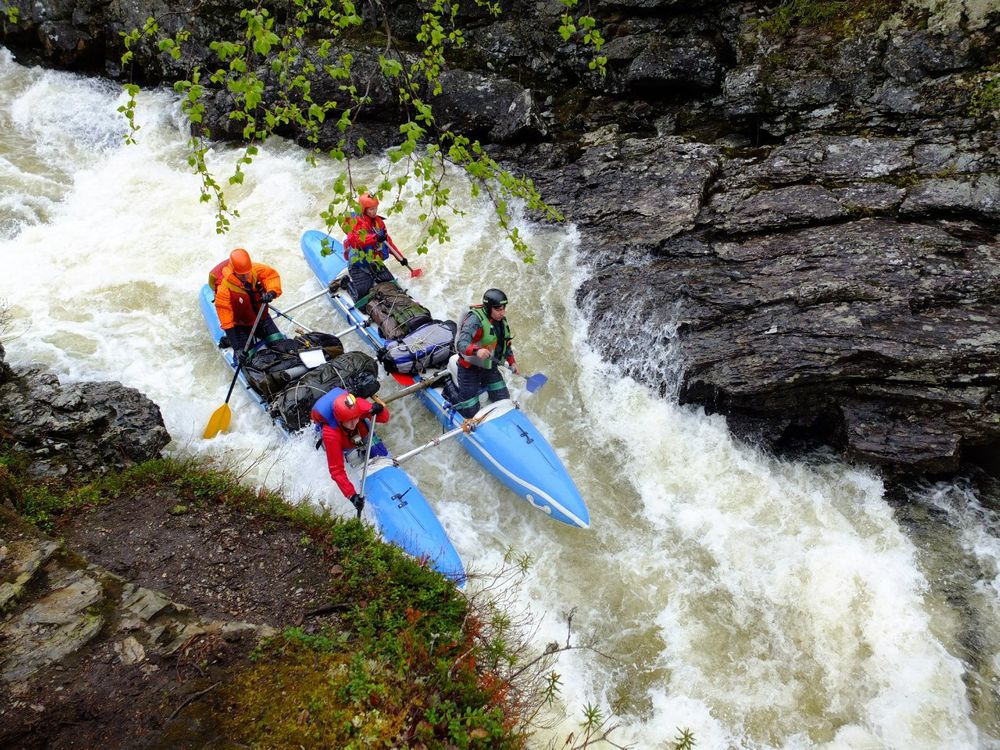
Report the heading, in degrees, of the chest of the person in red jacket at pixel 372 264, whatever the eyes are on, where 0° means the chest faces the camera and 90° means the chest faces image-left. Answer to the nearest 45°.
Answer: approximately 315°

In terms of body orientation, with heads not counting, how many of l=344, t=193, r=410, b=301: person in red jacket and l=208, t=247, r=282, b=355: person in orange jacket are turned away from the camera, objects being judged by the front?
0

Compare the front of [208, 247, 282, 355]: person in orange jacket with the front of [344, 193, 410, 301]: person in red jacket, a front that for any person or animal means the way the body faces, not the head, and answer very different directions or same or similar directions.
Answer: same or similar directions

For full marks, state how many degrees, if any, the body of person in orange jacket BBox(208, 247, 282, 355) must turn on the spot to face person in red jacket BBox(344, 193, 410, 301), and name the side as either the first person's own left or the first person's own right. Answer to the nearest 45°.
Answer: approximately 90° to the first person's own left

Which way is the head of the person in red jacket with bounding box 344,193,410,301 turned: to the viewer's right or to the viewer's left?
to the viewer's right

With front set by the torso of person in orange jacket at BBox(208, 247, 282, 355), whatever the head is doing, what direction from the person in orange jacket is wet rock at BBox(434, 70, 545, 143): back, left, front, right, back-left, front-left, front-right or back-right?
left

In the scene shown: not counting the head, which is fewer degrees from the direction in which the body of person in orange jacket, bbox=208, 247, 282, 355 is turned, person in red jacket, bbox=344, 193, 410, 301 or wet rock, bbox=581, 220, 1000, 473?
the wet rock

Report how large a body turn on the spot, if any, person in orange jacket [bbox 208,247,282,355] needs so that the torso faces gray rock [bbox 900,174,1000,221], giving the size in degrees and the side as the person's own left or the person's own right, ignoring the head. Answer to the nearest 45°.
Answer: approximately 45° to the person's own left

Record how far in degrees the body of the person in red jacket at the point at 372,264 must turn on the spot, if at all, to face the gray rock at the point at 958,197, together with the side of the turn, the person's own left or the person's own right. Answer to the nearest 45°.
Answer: approximately 45° to the person's own left

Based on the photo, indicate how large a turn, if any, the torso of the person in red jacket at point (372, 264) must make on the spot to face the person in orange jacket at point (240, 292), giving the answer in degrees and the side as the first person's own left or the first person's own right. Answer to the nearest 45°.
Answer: approximately 90° to the first person's own right

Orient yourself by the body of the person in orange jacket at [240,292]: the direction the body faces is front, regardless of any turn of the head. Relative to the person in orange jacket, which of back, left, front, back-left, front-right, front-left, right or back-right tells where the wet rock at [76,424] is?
right

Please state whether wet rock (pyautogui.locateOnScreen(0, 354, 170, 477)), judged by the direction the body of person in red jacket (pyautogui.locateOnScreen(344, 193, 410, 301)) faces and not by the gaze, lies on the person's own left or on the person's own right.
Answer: on the person's own right

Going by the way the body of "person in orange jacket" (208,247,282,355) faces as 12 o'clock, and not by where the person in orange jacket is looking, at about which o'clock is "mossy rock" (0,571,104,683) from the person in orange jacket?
The mossy rock is roughly at 2 o'clock from the person in orange jacket.

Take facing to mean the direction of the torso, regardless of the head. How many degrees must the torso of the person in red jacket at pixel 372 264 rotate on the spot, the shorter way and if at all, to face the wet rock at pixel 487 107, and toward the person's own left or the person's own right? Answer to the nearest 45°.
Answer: approximately 90° to the person's own left

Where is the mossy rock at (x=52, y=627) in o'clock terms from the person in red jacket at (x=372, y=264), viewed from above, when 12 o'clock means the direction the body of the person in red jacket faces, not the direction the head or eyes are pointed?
The mossy rock is roughly at 2 o'clock from the person in red jacket.

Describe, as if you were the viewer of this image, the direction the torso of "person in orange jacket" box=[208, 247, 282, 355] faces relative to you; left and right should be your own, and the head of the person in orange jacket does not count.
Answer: facing the viewer and to the right of the viewer
